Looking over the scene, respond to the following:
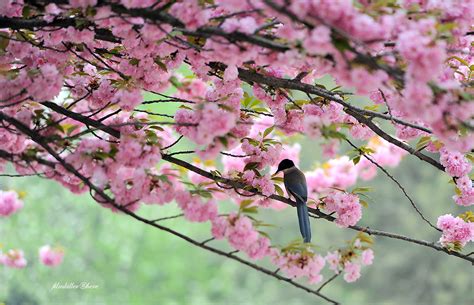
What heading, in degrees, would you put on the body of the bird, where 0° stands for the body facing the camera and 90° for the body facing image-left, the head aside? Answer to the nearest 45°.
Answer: approximately 135°
